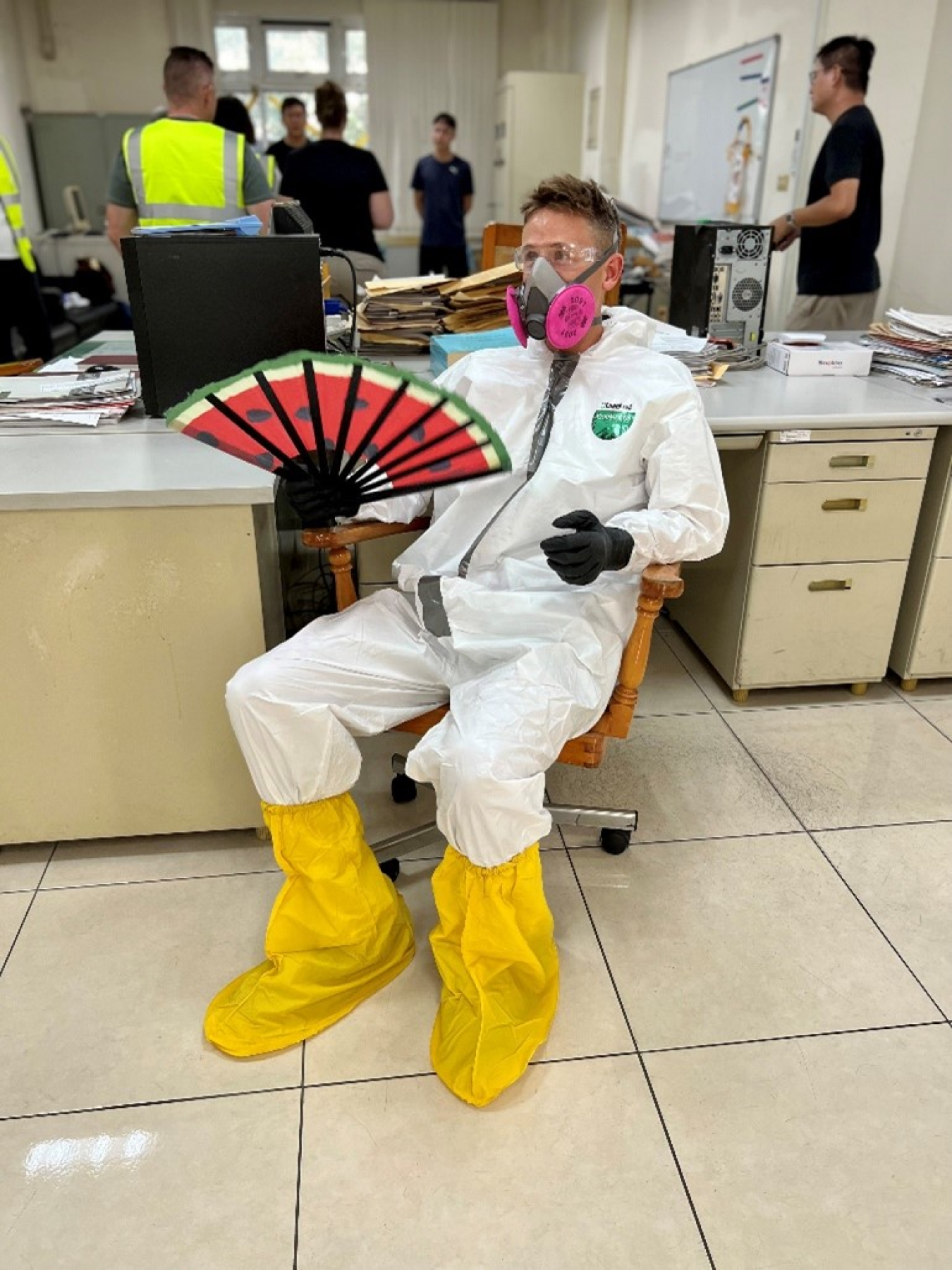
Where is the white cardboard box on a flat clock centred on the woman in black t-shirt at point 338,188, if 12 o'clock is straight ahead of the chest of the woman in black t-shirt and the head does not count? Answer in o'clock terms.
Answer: The white cardboard box is roughly at 5 o'clock from the woman in black t-shirt.

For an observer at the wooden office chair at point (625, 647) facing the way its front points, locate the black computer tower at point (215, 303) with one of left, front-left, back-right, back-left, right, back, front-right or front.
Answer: right

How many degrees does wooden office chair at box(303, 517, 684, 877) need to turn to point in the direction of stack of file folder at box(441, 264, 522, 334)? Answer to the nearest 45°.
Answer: approximately 135° to its right

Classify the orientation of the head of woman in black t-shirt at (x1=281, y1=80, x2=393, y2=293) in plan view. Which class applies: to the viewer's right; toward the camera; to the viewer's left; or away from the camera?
away from the camera

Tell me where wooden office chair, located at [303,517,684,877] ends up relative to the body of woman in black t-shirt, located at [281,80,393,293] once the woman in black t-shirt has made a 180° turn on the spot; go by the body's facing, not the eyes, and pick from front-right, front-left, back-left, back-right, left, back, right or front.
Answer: front

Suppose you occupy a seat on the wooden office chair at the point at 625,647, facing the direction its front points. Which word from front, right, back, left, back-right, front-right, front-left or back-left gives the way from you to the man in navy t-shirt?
back-right

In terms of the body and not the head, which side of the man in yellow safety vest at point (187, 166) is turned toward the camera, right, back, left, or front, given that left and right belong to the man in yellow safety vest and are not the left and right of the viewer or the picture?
back

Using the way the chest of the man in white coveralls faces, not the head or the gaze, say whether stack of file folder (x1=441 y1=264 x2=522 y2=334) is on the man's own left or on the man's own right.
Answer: on the man's own right

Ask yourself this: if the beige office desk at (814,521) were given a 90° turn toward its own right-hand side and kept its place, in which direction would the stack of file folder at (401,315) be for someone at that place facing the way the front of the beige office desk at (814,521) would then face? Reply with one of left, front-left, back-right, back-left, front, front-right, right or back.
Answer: front

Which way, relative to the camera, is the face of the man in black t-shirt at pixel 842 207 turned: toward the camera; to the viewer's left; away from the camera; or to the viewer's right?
to the viewer's left

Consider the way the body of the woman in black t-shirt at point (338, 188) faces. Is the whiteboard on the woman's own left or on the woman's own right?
on the woman's own right

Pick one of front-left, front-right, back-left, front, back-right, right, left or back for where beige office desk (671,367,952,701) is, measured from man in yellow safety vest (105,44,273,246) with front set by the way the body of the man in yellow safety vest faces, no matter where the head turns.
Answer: back-right

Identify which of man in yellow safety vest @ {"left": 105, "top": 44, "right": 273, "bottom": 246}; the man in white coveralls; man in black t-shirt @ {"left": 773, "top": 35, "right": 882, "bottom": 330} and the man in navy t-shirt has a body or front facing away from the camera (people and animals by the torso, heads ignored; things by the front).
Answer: the man in yellow safety vest

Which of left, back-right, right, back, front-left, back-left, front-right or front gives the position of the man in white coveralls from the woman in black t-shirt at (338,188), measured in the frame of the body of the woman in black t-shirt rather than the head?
back

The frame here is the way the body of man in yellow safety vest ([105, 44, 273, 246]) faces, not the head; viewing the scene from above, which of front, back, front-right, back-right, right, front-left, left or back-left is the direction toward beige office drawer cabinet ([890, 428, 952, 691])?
back-right
